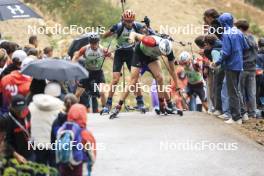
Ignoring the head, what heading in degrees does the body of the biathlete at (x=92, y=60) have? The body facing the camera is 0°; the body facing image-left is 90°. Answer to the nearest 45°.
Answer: approximately 0°

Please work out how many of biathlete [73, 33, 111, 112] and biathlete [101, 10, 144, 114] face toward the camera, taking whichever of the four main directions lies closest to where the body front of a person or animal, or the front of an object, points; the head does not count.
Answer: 2

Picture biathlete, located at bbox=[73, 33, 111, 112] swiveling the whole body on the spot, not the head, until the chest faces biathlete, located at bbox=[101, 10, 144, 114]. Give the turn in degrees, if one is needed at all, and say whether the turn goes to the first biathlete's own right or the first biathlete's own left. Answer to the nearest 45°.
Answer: approximately 45° to the first biathlete's own left

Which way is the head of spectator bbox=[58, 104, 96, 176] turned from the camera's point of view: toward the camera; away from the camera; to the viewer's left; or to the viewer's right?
away from the camera

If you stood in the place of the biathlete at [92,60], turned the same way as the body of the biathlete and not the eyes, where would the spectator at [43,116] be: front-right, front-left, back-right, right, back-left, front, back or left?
front

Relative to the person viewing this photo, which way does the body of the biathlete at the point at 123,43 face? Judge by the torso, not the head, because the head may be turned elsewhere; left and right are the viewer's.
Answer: facing the viewer

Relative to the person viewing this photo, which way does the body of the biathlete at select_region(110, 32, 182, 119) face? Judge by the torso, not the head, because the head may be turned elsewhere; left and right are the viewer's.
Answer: facing the viewer and to the right of the viewer

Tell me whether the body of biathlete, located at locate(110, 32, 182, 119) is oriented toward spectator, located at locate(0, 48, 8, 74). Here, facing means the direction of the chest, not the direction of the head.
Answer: no

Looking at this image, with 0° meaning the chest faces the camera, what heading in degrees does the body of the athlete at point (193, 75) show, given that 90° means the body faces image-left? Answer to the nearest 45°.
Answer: approximately 45°

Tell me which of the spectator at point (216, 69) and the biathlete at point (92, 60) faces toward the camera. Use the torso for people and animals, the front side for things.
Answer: the biathlete

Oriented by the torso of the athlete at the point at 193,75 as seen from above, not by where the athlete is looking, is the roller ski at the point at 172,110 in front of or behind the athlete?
in front

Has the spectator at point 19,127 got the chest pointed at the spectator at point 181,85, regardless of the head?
no
